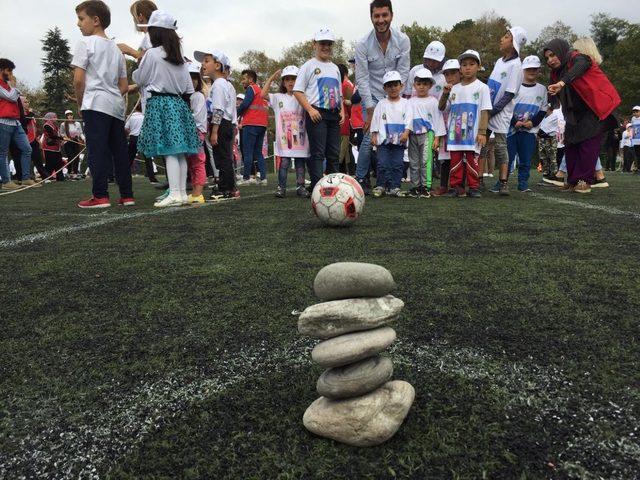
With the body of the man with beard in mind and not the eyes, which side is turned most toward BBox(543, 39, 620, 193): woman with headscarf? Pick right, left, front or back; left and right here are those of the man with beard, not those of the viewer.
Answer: left

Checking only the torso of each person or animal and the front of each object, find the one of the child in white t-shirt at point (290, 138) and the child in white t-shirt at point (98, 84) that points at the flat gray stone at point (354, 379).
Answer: the child in white t-shirt at point (290, 138)

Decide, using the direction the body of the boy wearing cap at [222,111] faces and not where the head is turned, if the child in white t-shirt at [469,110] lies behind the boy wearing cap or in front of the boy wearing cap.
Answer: behind

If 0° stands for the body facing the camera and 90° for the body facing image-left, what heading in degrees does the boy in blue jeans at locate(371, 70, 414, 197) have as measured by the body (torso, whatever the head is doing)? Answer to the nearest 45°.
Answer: approximately 0°

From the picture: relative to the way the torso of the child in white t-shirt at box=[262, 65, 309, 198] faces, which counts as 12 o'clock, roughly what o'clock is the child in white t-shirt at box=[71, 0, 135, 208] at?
the child in white t-shirt at box=[71, 0, 135, 208] is roughly at 2 o'clock from the child in white t-shirt at box=[262, 65, 309, 198].

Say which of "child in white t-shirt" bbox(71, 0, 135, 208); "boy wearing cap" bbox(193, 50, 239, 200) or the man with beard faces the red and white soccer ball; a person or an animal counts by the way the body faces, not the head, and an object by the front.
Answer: the man with beard

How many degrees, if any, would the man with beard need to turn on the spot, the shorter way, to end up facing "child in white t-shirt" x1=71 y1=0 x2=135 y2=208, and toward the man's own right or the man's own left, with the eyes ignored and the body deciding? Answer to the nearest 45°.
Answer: approximately 45° to the man's own right

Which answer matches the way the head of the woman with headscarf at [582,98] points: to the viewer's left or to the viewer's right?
to the viewer's left

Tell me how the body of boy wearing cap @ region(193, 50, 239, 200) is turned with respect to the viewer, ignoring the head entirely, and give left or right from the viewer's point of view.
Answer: facing to the left of the viewer

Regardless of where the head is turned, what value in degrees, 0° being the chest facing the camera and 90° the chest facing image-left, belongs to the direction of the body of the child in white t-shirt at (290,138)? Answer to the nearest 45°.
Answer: approximately 0°

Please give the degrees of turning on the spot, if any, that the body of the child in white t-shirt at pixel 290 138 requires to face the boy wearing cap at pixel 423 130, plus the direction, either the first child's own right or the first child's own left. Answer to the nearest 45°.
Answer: approximately 90° to the first child's own left
